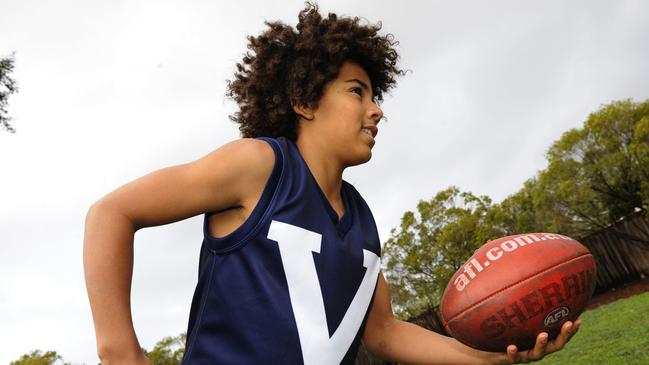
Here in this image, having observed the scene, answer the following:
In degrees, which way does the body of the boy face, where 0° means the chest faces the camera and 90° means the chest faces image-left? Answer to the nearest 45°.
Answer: approximately 315°

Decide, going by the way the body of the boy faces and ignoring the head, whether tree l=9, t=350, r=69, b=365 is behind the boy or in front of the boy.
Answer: behind

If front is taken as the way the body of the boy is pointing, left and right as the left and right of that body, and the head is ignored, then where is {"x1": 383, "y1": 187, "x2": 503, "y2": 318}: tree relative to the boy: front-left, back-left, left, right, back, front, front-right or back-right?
back-left

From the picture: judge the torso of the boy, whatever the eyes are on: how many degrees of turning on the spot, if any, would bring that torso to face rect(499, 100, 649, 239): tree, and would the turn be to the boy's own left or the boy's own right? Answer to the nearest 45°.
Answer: approximately 90° to the boy's own left

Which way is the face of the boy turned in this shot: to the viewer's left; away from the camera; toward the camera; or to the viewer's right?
to the viewer's right

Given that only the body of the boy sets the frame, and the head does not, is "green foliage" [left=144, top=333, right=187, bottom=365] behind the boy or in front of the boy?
behind
